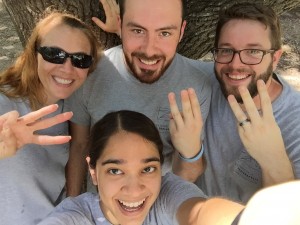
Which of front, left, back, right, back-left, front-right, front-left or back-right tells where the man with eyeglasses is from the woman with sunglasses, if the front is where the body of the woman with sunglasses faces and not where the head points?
left

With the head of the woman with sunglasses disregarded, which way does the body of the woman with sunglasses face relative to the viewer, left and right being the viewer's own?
facing the viewer

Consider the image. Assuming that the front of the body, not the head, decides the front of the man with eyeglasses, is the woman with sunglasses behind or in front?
in front

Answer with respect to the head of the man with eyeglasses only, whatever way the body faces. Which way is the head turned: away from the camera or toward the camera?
toward the camera

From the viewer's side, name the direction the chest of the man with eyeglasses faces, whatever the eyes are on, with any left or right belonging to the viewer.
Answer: facing the viewer and to the left of the viewer

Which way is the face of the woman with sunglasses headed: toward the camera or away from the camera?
toward the camera

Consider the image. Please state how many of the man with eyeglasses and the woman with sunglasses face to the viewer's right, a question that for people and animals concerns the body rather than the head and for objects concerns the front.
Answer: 0
